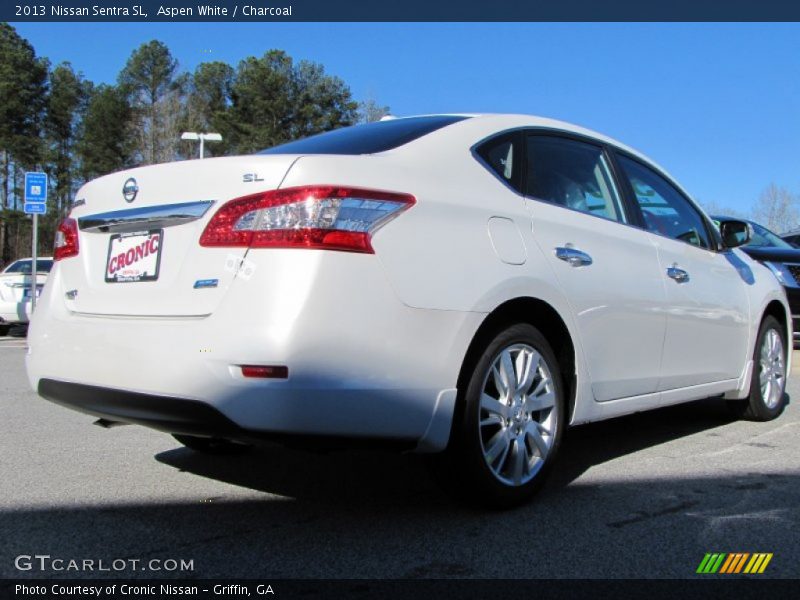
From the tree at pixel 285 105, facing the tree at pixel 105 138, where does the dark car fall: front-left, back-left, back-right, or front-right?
back-left

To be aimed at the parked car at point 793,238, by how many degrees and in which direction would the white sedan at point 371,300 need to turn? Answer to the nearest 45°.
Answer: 0° — it already faces it

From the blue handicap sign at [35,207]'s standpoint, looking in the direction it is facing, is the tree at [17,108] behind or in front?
behind

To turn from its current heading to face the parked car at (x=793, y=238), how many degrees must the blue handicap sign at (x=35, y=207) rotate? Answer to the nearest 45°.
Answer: approximately 45° to its left

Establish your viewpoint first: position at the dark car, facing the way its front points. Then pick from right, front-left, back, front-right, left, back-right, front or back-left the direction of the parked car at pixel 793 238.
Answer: back-left

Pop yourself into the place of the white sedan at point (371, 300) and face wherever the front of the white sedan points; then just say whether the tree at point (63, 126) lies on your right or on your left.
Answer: on your left

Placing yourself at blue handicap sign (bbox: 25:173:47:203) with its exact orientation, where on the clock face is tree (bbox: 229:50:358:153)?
The tree is roughly at 7 o'clock from the blue handicap sign.

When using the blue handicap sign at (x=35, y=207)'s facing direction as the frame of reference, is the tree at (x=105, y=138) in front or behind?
behind

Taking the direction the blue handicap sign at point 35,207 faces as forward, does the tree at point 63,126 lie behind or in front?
behind

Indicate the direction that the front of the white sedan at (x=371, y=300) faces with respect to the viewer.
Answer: facing away from the viewer and to the right of the viewer
